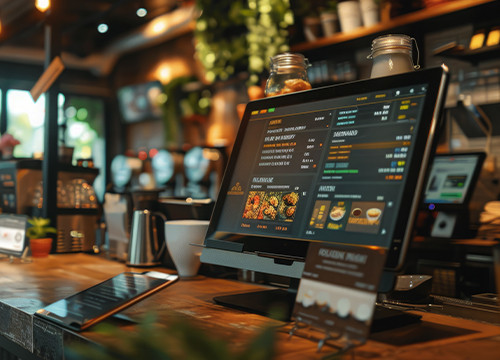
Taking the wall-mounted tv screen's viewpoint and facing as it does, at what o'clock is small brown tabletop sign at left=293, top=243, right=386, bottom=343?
The small brown tabletop sign is roughly at 12 o'clock from the wall-mounted tv screen.

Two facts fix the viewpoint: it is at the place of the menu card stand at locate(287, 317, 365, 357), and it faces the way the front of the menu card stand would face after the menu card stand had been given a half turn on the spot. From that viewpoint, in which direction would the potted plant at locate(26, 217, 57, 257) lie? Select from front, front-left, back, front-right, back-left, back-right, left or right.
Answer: left

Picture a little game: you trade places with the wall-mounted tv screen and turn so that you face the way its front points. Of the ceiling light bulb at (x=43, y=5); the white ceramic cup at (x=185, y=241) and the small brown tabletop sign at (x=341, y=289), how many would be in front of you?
3

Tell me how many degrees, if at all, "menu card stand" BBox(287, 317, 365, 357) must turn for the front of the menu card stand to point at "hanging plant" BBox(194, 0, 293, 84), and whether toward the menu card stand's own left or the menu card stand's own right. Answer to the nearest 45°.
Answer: approximately 135° to the menu card stand's own right

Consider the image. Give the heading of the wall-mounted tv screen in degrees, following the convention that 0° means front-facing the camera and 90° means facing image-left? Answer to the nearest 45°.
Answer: approximately 0°

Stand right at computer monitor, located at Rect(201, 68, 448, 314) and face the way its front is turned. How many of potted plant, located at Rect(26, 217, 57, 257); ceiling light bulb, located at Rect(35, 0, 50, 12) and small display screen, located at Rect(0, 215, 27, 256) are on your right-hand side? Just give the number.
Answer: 3

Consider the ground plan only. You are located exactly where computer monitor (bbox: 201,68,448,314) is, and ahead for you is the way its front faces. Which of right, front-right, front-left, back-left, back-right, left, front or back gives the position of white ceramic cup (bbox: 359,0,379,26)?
back-right

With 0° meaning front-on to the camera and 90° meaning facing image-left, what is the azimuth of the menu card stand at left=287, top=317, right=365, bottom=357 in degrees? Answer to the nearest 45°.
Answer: approximately 45°

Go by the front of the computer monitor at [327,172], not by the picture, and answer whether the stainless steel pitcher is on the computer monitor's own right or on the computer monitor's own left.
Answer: on the computer monitor's own right

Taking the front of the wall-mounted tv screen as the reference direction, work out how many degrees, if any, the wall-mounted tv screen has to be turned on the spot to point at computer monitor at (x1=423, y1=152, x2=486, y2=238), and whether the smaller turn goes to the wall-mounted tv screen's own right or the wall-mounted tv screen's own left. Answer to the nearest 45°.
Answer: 0° — it already faces it
